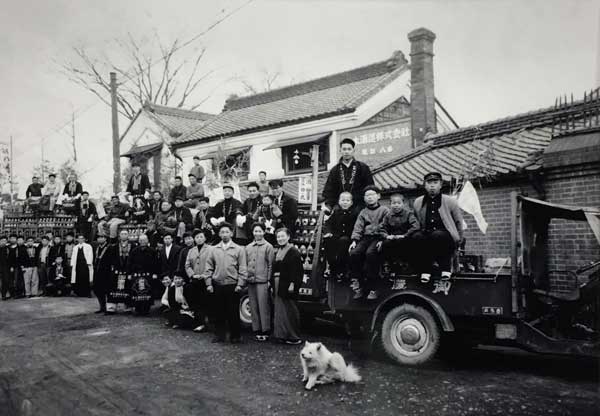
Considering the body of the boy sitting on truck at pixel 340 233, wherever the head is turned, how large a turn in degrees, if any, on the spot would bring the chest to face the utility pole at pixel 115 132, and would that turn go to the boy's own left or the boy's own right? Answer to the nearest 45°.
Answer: approximately 135° to the boy's own right

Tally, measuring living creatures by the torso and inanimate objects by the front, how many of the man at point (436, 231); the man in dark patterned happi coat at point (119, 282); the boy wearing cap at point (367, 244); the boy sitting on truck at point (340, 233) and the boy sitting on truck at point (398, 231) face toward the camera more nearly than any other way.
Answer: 5

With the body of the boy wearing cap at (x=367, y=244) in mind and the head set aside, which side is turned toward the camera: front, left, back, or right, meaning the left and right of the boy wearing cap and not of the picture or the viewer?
front

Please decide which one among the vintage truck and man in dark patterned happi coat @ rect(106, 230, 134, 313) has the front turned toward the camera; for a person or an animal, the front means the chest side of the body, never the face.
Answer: the man in dark patterned happi coat

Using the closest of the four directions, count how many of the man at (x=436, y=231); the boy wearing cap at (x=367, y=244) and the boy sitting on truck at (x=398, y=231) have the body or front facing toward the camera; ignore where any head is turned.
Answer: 3

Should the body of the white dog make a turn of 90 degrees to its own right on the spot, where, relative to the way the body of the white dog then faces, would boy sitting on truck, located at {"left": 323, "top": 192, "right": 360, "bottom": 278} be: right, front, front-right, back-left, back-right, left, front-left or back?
front-right

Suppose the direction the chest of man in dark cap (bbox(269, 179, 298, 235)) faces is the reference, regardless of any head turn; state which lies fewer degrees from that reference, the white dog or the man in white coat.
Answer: the white dog

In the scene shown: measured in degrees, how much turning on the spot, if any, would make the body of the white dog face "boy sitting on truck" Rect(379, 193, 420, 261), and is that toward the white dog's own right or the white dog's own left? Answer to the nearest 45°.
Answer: approximately 180°

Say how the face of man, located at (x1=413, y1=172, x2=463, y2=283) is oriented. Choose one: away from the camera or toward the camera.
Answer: toward the camera

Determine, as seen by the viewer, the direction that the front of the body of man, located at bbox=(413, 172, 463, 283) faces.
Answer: toward the camera

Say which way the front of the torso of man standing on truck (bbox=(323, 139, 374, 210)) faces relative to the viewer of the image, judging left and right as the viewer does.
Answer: facing the viewer

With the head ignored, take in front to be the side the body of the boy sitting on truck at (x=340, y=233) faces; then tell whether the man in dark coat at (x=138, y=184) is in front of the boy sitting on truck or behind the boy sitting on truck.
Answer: behind

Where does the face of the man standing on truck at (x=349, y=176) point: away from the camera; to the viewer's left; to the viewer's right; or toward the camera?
toward the camera
